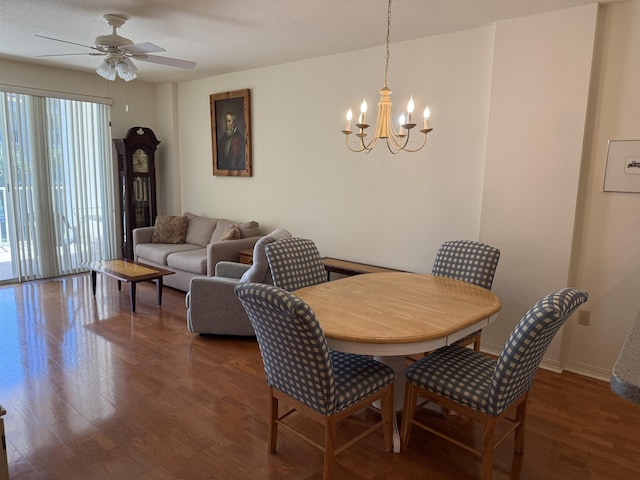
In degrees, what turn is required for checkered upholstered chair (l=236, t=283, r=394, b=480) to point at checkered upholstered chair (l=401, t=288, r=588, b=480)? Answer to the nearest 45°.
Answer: approximately 45° to its right

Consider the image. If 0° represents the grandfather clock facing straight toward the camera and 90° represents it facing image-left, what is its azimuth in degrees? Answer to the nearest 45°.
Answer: approximately 315°

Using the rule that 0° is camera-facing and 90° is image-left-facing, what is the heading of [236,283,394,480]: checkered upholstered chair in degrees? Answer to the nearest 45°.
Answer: approximately 225°

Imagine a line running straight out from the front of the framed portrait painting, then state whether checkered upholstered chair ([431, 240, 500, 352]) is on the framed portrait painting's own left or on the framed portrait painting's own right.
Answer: on the framed portrait painting's own left

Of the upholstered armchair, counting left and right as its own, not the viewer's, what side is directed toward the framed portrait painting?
right

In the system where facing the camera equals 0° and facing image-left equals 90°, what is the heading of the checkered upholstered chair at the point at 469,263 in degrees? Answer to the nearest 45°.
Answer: approximately 45°

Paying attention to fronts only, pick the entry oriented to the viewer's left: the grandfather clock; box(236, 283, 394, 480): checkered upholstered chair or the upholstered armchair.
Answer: the upholstered armchair

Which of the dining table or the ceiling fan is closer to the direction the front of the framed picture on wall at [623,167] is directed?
the dining table
